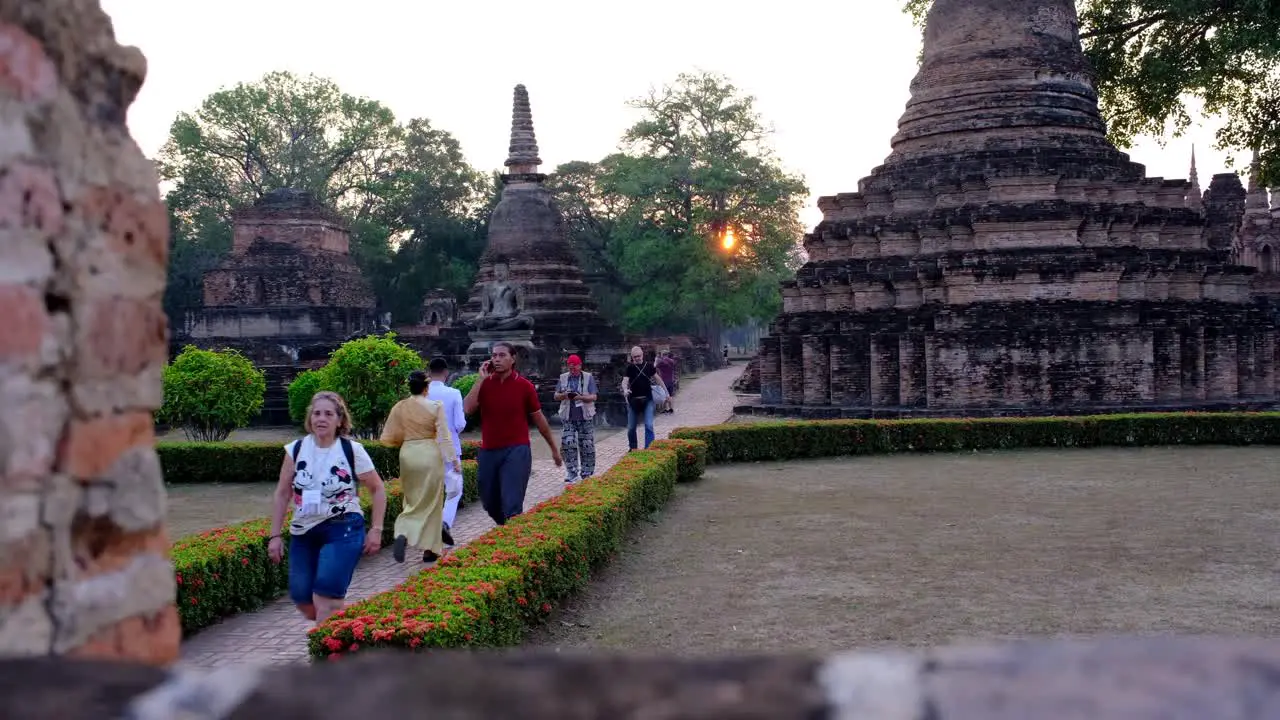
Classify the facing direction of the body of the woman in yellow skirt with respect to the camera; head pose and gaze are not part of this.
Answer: away from the camera

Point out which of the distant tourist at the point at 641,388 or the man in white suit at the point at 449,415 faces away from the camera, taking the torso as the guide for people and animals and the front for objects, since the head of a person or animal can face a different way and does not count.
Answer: the man in white suit at the point at 449,415

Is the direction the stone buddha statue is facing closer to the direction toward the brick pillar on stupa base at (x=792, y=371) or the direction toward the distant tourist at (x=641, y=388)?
the distant tourist

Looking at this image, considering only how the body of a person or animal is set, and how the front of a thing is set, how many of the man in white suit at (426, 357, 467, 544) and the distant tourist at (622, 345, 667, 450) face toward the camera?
1

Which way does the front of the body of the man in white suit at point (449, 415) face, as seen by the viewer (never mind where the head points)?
away from the camera

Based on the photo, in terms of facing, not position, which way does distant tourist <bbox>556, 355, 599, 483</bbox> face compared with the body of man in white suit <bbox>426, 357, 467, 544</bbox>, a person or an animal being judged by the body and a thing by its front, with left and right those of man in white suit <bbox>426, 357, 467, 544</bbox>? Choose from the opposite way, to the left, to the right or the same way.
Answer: the opposite way

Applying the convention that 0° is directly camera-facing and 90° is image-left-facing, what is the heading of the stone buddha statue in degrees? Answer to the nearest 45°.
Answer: approximately 0°

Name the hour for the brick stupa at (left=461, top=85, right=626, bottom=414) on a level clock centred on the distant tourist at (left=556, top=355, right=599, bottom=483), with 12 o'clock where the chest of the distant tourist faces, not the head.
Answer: The brick stupa is roughly at 6 o'clock from the distant tourist.

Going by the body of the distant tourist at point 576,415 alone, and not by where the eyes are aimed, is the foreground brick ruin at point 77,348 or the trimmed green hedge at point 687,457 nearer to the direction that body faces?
the foreground brick ruin

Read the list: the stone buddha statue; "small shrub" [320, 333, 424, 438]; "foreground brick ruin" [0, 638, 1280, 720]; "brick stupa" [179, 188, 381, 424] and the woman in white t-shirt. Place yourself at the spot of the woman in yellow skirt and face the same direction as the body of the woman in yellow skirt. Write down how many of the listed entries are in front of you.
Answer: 3

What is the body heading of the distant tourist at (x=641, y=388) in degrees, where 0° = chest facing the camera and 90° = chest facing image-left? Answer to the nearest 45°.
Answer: approximately 0°

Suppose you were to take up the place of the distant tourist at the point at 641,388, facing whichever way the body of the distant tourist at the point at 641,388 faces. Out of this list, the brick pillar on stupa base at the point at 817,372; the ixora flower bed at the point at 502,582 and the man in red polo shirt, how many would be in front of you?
2

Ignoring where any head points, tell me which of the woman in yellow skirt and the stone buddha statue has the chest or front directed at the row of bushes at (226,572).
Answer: the stone buddha statue
